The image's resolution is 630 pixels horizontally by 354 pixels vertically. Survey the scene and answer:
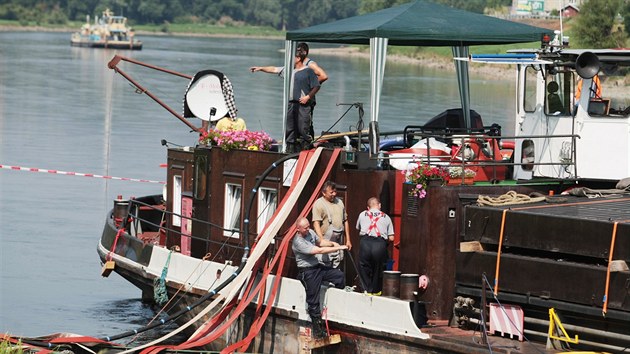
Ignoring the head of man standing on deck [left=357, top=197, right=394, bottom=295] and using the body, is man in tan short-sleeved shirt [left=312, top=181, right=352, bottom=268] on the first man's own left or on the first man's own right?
on the first man's own left

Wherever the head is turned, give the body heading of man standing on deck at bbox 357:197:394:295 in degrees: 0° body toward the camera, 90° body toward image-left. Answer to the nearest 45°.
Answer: approximately 180°

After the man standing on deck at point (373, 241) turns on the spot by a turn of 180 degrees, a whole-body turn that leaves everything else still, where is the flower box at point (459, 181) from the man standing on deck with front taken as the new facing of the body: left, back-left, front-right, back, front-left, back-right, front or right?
left

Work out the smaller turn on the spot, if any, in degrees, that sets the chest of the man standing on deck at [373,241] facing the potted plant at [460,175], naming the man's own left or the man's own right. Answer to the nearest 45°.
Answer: approximately 90° to the man's own right

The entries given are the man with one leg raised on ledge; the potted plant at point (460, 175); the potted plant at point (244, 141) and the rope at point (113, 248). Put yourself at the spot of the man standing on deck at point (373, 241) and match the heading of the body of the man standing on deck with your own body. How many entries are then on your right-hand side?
1

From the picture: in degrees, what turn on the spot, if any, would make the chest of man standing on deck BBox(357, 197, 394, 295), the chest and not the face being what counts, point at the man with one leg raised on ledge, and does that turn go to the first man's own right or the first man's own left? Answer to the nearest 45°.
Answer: approximately 90° to the first man's own left
